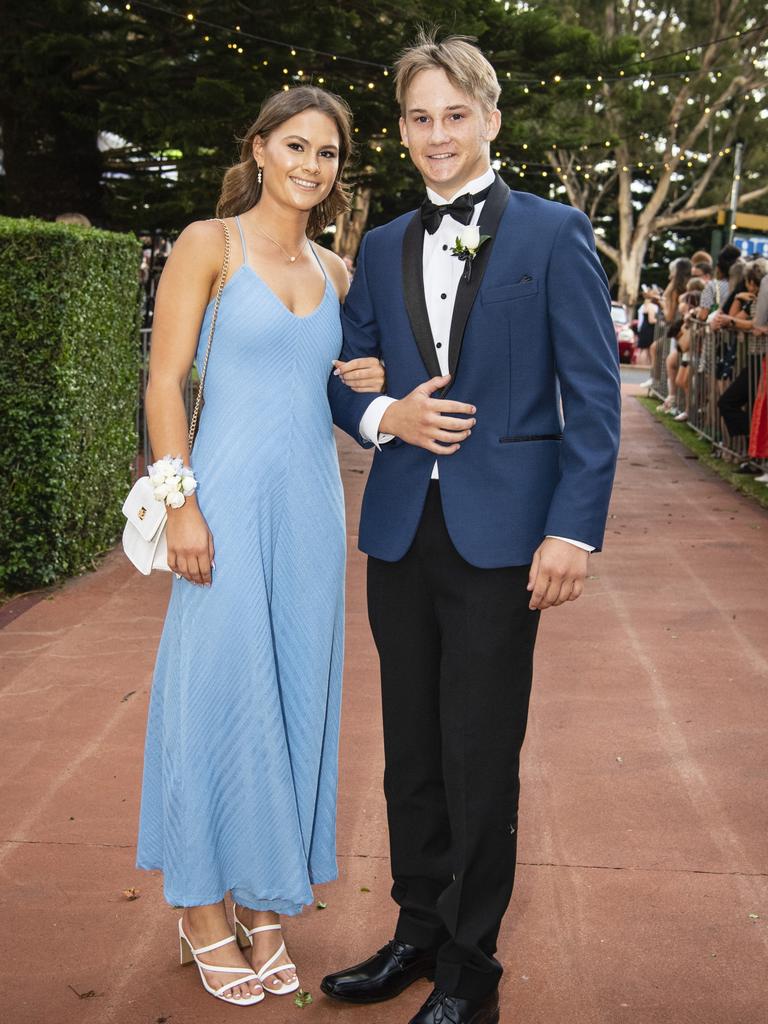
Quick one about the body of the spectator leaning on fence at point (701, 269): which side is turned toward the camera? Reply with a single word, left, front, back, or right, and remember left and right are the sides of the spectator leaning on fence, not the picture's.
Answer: left

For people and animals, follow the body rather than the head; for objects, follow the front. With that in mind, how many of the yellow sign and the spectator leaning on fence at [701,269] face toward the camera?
1

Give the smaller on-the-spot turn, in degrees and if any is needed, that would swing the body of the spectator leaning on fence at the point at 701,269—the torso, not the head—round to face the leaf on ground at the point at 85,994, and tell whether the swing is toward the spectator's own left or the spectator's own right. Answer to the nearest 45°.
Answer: approximately 90° to the spectator's own left

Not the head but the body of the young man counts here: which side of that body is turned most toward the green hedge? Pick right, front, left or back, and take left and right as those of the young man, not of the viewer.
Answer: right

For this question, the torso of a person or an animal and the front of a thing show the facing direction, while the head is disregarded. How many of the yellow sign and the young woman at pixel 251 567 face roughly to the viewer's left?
0

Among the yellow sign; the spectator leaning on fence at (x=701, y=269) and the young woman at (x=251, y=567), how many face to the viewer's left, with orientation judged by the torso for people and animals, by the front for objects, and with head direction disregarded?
1

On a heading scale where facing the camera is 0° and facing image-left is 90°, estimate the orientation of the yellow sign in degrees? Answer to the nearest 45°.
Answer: approximately 0°

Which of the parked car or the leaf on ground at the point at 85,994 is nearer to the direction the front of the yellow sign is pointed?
the leaf on ground

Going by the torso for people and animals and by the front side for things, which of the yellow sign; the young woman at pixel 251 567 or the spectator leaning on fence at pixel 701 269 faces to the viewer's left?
the spectator leaning on fence

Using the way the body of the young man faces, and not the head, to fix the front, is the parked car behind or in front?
behind
